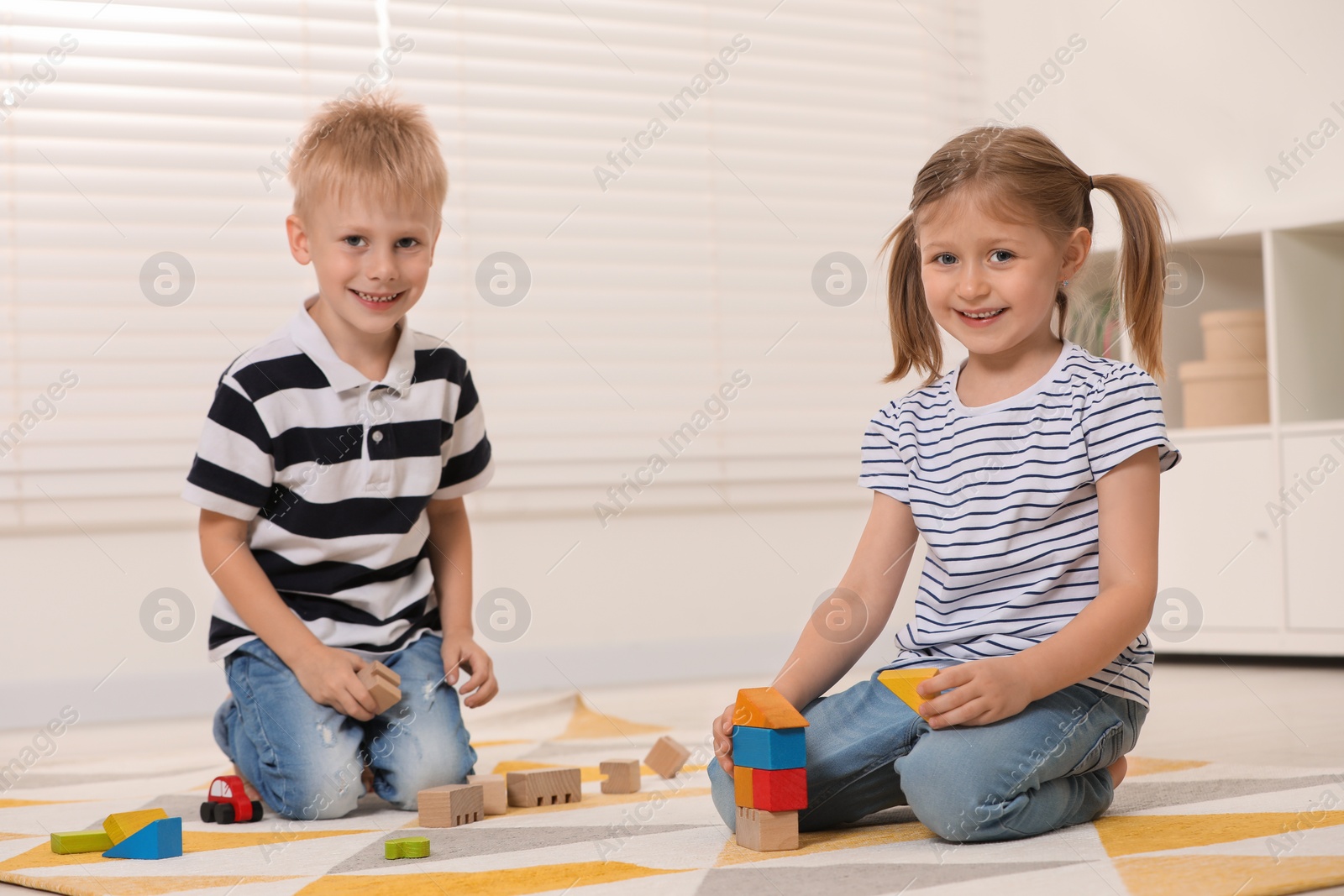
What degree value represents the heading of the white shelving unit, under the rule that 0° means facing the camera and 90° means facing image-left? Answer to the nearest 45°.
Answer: approximately 45°
